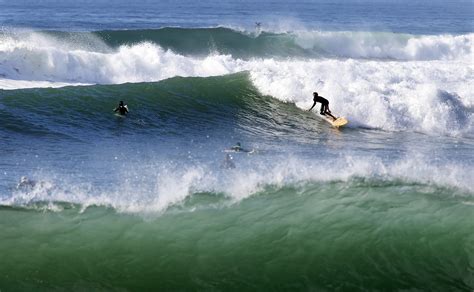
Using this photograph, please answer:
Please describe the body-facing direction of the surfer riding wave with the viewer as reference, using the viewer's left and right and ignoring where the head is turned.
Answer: facing to the left of the viewer

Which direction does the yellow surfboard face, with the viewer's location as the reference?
facing the viewer and to the right of the viewer

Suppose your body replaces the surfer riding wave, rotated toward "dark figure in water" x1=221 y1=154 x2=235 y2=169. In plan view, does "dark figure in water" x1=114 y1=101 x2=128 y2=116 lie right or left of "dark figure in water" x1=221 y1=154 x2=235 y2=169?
right

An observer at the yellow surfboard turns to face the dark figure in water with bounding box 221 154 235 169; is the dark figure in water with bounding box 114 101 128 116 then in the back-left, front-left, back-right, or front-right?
front-right

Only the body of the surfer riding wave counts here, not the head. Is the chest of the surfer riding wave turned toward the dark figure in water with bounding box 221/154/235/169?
no

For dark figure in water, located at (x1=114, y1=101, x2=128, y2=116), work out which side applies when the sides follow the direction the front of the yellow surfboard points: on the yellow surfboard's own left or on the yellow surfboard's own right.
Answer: on the yellow surfboard's own right
